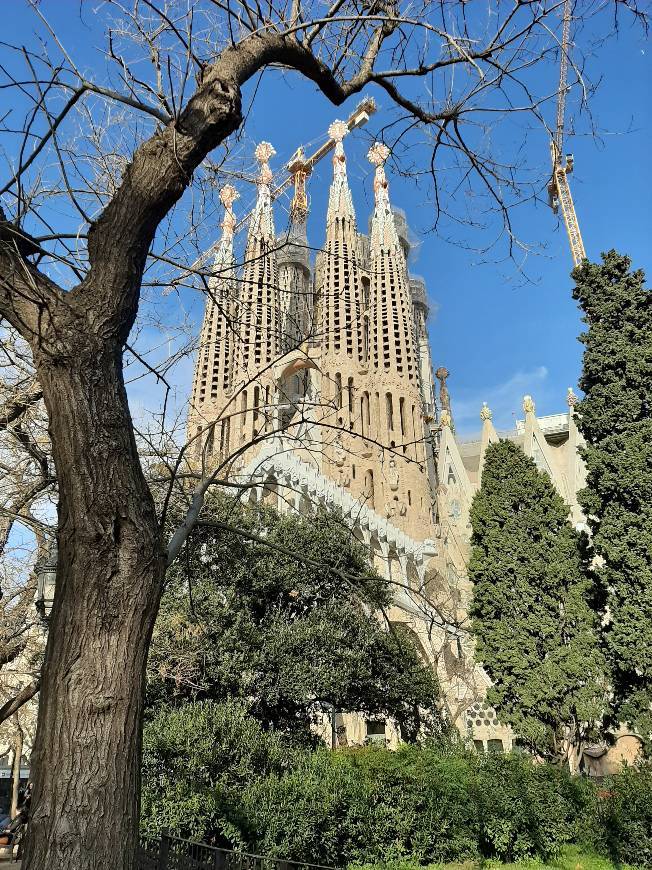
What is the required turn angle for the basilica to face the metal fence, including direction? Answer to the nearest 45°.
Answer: approximately 45° to its left

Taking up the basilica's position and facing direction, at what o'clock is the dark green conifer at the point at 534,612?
The dark green conifer is roughly at 10 o'clock from the basilica.

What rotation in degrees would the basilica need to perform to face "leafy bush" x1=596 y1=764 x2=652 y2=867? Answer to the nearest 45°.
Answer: approximately 45° to its left

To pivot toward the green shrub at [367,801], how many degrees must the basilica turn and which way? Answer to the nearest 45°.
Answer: approximately 45° to its left

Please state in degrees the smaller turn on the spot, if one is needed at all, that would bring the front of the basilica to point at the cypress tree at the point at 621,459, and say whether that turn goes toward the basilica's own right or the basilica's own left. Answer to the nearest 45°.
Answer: approximately 45° to the basilica's own left

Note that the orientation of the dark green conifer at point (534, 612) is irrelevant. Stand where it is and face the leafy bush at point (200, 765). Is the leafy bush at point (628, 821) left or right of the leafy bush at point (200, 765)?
left

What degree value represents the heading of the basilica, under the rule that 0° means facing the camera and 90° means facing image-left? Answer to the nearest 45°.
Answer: approximately 45°
